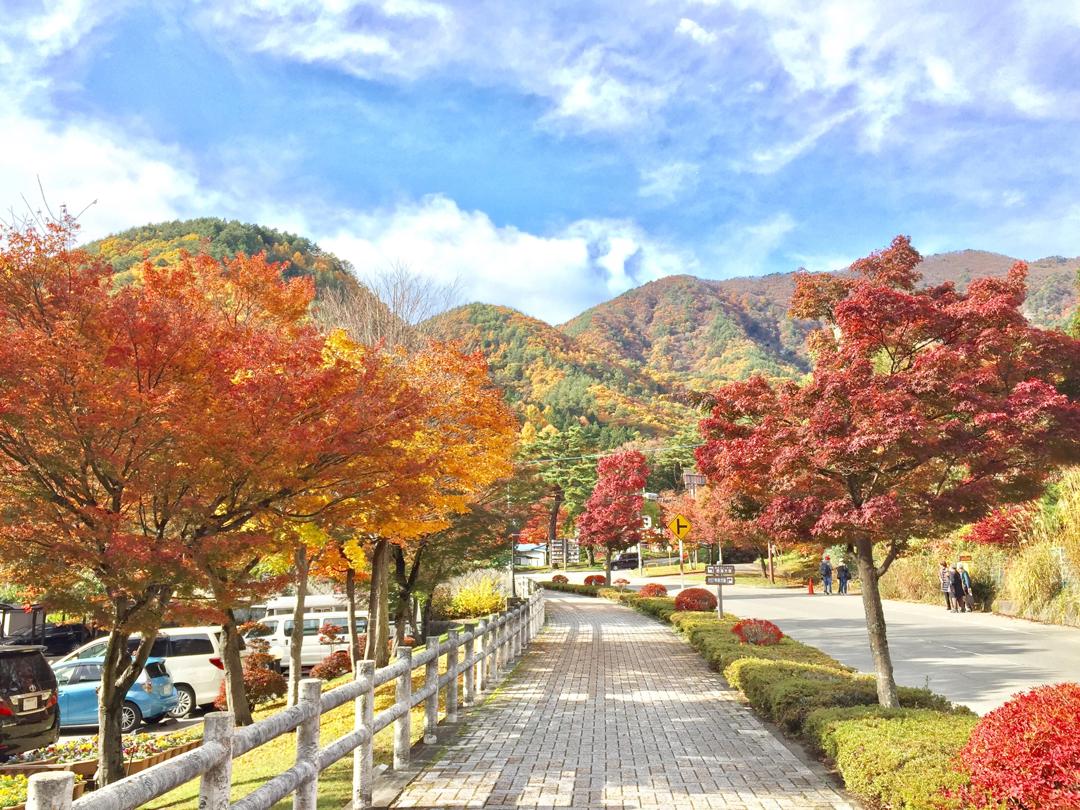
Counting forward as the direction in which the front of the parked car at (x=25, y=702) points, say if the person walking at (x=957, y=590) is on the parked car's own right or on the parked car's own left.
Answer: on the parked car's own right

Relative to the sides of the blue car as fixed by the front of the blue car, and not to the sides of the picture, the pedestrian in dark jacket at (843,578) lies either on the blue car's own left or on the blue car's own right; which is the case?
on the blue car's own right

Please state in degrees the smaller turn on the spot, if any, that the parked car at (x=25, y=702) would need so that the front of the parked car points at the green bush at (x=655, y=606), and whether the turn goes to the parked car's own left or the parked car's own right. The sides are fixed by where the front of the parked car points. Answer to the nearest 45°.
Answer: approximately 90° to the parked car's own right

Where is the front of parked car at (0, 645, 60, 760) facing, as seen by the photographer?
facing away from the viewer and to the left of the viewer

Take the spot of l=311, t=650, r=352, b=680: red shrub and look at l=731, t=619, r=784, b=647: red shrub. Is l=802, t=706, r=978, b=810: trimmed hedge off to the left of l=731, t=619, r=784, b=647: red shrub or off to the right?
right

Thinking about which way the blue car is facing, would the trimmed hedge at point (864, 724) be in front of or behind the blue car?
behind

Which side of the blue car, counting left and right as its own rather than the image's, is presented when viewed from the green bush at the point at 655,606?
right

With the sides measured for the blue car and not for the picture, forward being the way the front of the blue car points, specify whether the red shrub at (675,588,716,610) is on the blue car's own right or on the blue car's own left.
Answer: on the blue car's own right

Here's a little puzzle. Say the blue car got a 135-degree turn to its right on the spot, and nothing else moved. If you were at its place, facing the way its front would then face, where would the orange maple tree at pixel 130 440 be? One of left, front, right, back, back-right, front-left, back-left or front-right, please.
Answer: right

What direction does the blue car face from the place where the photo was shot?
facing away from the viewer and to the left of the viewer
